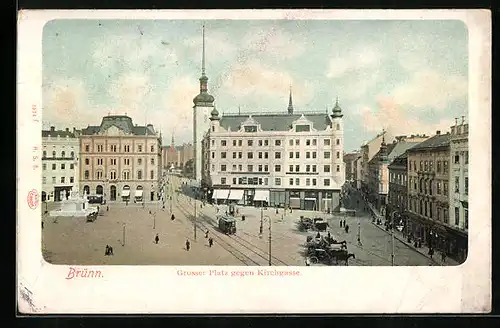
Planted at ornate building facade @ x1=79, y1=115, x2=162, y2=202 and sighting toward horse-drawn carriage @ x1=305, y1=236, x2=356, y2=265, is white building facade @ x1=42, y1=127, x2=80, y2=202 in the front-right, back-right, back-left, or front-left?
back-right

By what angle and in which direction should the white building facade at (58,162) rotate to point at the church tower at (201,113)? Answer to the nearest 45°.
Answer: approximately 90° to its left

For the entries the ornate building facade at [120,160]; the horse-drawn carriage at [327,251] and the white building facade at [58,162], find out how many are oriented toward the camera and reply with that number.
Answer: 2

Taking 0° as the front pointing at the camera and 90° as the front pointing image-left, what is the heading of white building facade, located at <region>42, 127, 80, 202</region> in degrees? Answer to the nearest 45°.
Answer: approximately 0°
